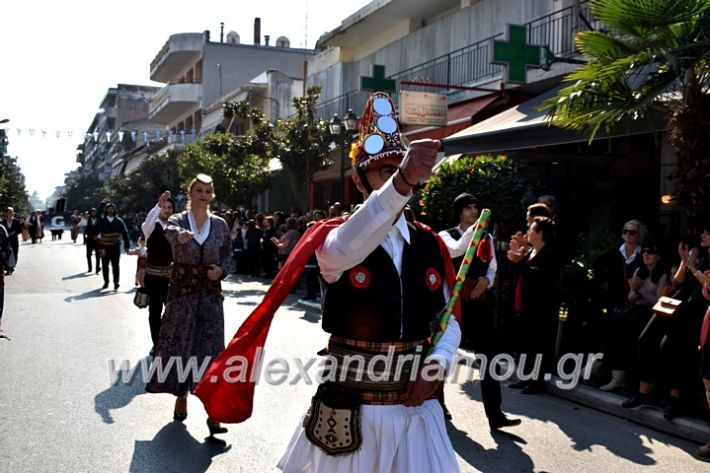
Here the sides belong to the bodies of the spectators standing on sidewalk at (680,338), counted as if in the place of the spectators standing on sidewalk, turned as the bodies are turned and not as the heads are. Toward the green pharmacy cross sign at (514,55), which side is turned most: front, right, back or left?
right

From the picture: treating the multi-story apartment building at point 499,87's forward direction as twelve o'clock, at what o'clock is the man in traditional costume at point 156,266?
The man in traditional costume is roughly at 11 o'clock from the multi-story apartment building.

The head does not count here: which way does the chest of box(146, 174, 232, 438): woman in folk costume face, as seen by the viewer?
toward the camera

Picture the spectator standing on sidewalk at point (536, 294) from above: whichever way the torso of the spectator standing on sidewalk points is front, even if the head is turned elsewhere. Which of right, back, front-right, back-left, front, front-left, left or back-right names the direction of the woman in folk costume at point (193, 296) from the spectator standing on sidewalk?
front-left

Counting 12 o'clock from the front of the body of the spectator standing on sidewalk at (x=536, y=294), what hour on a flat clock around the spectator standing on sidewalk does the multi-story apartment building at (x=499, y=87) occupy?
The multi-story apartment building is roughly at 3 o'clock from the spectator standing on sidewalk.

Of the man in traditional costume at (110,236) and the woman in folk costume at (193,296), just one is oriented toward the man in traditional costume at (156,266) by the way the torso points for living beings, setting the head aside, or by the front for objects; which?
the man in traditional costume at (110,236)

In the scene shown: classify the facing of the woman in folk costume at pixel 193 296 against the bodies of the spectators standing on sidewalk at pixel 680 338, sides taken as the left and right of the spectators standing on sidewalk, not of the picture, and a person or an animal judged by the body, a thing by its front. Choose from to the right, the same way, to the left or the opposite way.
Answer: to the left

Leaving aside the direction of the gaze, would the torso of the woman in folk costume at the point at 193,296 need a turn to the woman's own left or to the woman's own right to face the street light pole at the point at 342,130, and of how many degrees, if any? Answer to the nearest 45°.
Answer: approximately 180°

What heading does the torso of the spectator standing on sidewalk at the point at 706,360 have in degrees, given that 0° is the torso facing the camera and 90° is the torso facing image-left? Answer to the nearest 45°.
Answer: approximately 90°

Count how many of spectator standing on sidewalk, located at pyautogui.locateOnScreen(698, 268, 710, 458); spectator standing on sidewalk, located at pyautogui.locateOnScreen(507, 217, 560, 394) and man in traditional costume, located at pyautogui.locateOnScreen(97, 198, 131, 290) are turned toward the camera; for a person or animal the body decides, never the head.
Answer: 1

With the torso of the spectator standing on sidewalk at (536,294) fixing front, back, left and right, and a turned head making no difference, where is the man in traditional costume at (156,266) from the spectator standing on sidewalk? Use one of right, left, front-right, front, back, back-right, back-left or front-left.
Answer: front

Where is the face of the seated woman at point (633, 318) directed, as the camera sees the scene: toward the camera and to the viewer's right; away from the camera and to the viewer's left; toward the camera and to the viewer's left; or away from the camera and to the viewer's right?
toward the camera and to the viewer's left

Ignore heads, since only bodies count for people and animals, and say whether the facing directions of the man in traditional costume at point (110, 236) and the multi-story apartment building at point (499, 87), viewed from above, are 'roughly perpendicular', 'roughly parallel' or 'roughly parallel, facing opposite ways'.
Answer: roughly perpendicular

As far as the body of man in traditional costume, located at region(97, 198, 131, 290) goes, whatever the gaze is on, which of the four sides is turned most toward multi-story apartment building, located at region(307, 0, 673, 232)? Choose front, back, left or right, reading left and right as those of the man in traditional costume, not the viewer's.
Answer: left

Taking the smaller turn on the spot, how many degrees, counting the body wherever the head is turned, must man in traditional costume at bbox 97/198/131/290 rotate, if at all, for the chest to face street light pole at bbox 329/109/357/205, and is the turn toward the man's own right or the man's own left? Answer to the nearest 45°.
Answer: approximately 90° to the man's own left

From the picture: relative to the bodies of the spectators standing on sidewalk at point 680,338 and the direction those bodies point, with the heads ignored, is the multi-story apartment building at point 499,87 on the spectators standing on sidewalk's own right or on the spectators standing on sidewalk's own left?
on the spectators standing on sidewalk's own right
